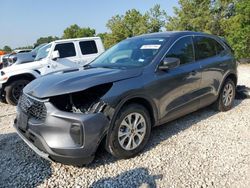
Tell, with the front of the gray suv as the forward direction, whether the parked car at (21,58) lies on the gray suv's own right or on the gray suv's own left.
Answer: on the gray suv's own right

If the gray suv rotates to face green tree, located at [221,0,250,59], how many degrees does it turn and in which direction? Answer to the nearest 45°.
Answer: approximately 180°

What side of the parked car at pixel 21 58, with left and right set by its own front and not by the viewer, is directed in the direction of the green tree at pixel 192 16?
back

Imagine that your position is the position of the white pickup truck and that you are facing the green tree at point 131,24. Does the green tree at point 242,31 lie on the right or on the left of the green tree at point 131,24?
right

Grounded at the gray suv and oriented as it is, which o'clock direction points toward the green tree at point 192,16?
The green tree is roughly at 5 o'clock from the gray suv.

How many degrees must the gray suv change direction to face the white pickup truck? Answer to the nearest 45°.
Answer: approximately 90° to its right

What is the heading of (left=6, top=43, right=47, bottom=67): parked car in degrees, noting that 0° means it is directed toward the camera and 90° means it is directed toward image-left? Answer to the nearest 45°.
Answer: approximately 45°

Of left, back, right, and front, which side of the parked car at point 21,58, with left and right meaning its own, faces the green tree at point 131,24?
back

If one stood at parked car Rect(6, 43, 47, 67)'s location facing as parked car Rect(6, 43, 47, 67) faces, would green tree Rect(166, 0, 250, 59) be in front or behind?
behind
